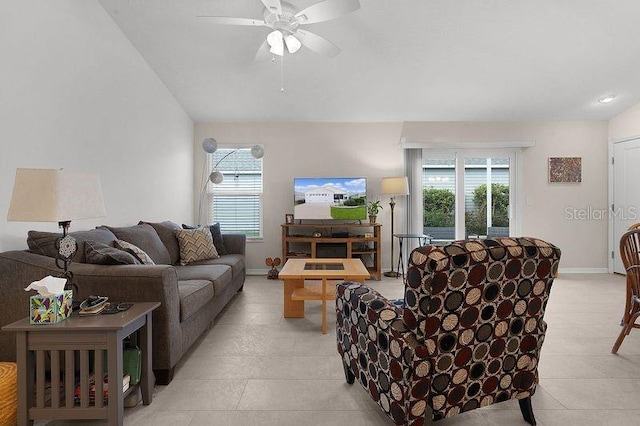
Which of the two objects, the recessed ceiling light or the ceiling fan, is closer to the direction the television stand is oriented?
the ceiling fan

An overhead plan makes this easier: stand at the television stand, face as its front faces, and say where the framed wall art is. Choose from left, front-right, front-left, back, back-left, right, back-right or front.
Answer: left

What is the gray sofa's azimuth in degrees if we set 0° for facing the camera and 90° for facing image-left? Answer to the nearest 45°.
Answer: approximately 315°

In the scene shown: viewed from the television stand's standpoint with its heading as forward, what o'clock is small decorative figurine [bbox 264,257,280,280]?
The small decorative figurine is roughly at 3 o'clock from the television stand.

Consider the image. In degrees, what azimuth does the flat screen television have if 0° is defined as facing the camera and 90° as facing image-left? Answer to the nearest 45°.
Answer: approximately 0°

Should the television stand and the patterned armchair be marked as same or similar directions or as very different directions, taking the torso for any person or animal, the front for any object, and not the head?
very different directions

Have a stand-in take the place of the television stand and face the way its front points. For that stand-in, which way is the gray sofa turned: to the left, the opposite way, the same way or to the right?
to the left

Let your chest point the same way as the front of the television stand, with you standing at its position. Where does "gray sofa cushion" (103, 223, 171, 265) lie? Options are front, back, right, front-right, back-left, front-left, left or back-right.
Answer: front-right

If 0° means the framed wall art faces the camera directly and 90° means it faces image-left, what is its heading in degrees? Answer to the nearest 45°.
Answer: approximately 0°

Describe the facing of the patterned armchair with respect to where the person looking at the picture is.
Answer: facing away from the viewer and to the left of the viewer

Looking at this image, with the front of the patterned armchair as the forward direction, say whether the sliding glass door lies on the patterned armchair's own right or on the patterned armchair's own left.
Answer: on the patterned armchair's own right

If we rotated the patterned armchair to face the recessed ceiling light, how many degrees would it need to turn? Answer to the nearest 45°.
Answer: approximately 90° to its right

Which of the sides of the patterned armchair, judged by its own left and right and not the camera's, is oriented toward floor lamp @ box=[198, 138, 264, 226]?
front

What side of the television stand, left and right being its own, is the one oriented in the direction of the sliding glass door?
left

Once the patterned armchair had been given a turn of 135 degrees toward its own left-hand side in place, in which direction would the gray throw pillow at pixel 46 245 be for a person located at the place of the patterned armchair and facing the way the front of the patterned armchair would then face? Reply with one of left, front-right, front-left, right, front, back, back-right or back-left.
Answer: right
